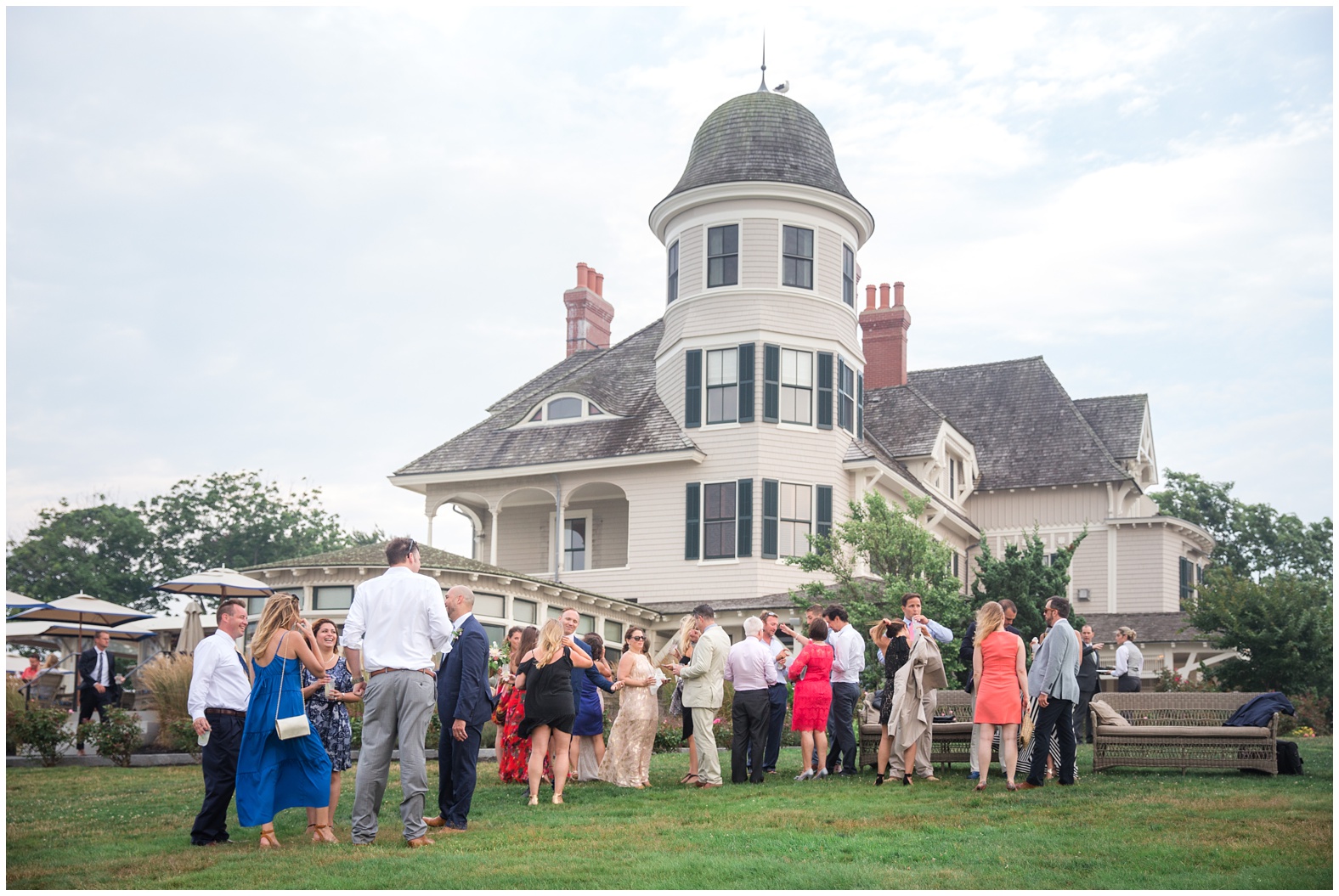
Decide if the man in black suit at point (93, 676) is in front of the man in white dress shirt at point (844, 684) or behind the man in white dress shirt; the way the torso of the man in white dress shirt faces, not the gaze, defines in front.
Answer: in front

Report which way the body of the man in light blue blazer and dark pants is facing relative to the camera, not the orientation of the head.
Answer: to the viewer's left

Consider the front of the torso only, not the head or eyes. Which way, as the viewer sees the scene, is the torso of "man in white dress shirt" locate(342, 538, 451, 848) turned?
away from the camera

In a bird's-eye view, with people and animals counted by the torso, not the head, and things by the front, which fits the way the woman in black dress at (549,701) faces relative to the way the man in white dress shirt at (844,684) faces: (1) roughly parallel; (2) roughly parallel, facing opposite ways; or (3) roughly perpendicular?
roughly perpendicular

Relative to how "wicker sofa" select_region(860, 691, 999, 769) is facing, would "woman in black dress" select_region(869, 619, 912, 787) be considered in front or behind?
in front

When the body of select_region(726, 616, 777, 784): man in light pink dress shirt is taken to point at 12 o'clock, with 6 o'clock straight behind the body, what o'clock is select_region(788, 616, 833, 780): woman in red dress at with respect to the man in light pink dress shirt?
The woman in red dress is roughly at 2 o'clock from the man in light pink dress shirt.

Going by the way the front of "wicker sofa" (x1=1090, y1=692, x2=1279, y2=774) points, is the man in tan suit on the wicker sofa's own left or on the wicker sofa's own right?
on the wicker sofa's own right

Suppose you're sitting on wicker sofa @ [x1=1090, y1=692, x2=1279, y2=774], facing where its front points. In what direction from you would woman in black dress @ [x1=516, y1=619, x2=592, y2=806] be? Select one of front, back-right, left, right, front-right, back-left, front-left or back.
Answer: front-right

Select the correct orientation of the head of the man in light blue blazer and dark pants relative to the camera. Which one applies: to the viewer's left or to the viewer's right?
to the viewer's left

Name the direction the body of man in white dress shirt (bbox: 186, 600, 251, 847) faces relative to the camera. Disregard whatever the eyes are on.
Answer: to the viewer's right

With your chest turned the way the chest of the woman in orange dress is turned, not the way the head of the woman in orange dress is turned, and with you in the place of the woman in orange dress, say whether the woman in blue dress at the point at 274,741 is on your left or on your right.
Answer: on your left

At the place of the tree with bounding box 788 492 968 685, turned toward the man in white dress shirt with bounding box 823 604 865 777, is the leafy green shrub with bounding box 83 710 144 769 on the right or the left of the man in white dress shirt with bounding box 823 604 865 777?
right

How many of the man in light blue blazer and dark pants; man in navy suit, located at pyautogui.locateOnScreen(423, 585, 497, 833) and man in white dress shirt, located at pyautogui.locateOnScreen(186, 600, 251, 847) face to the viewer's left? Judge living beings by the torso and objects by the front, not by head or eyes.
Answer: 2

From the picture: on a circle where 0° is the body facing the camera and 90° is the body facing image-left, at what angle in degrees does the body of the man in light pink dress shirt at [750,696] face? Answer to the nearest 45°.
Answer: approximately 180°
